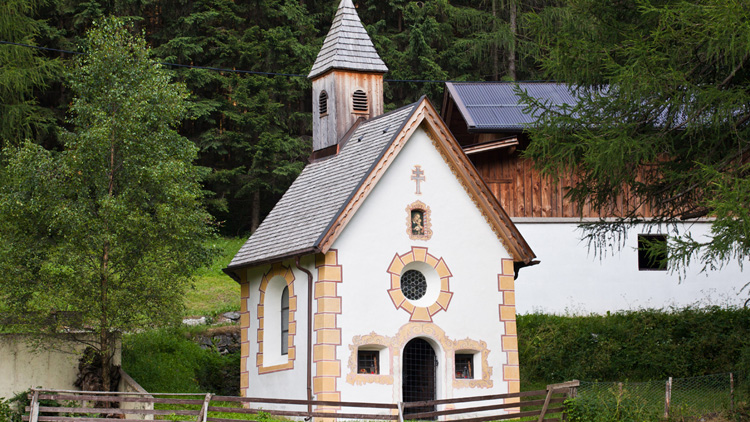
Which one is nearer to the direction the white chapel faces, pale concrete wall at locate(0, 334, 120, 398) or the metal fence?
the metal fence

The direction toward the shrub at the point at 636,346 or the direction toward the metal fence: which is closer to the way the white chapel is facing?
the metal fence

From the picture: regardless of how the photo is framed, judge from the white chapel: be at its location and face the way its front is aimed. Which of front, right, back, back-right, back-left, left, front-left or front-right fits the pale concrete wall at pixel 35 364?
back-right

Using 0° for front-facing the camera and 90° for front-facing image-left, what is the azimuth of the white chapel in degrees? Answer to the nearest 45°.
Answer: approximately 315°

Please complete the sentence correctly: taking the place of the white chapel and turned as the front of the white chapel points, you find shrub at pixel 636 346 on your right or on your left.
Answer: on your left

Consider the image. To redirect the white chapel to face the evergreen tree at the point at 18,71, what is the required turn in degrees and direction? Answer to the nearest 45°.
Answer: approximately 180°
